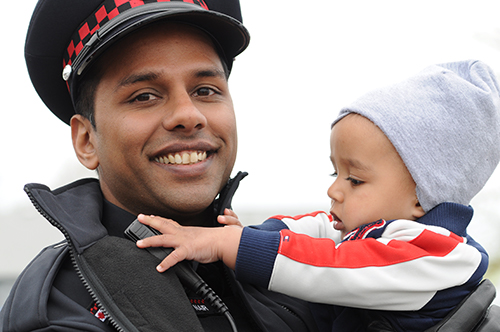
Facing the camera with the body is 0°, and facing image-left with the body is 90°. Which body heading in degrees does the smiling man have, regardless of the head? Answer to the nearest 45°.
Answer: approximately 315°
